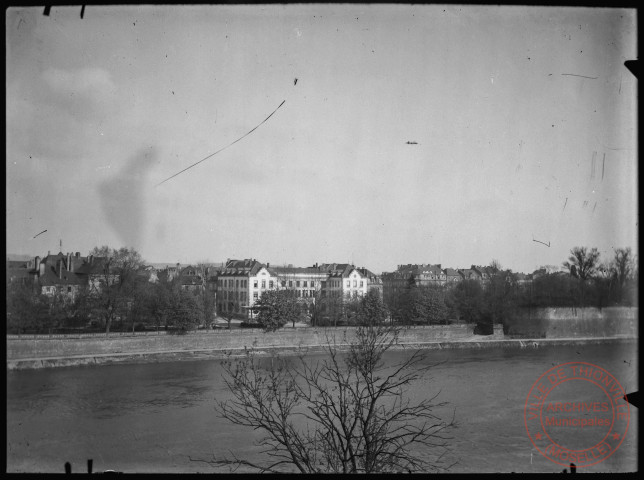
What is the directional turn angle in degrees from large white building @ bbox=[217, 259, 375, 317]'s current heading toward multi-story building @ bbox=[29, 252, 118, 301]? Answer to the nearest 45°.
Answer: approximately 90° to its right

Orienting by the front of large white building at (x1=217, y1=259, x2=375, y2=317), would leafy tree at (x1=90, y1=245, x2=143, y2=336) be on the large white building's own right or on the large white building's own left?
on the large white building's own right

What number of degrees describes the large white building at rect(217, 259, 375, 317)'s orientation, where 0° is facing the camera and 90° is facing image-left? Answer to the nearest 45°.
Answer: approximately 315°
